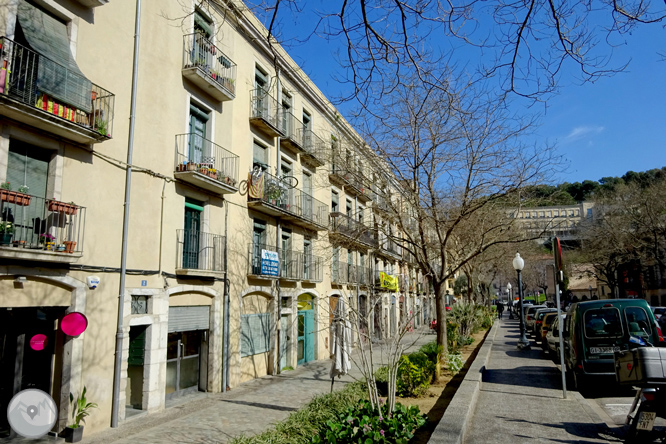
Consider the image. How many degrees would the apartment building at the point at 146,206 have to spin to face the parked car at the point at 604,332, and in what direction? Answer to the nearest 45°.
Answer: approximately 45° to its left

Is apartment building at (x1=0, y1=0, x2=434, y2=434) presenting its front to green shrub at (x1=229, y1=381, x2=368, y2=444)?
yes

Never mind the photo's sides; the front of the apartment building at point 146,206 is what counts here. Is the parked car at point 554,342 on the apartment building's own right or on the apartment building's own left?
on the apartment building's own left

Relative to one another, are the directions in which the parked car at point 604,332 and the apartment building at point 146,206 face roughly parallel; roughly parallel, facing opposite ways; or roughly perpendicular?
roughly perpendicular

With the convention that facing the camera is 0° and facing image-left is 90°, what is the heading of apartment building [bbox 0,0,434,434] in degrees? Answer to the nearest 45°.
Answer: approximately 315°

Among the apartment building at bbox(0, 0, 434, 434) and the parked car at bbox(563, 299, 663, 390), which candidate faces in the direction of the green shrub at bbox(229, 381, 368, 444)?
the apartment building
